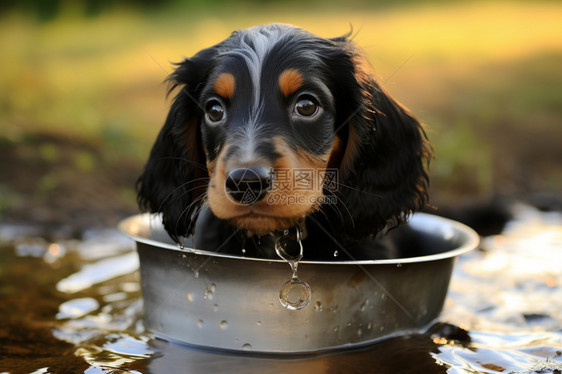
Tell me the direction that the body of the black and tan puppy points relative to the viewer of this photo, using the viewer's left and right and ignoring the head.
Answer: facing the viewer
